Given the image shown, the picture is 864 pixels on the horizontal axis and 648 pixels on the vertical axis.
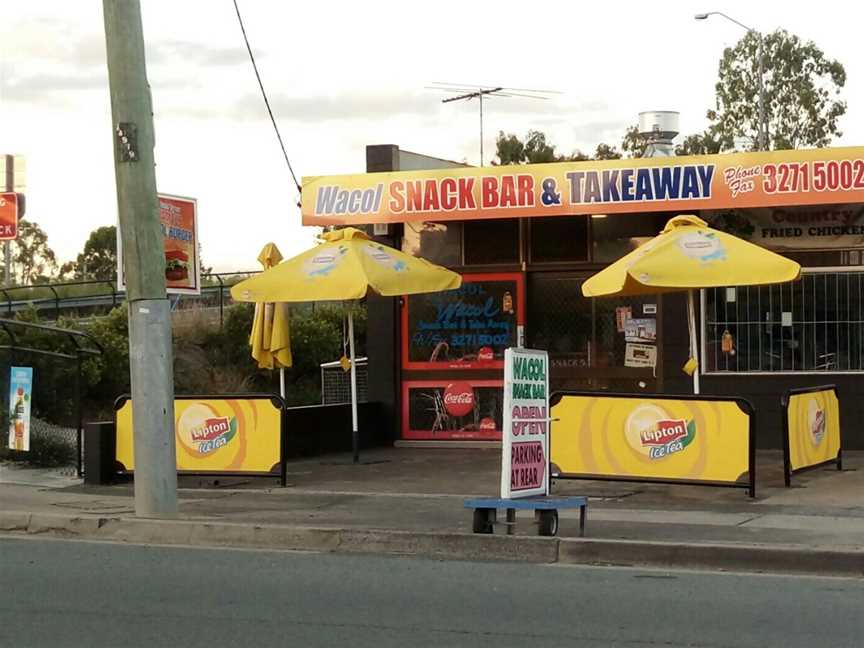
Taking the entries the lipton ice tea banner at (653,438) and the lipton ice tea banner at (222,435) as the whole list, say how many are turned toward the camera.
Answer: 2

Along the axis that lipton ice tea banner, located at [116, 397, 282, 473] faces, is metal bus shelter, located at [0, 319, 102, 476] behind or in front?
behind

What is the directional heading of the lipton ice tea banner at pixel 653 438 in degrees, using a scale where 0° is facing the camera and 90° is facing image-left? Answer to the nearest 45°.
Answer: approximately 0°

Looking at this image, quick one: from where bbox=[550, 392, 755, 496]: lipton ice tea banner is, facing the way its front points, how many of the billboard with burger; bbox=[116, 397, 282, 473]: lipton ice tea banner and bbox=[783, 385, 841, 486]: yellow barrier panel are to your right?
2

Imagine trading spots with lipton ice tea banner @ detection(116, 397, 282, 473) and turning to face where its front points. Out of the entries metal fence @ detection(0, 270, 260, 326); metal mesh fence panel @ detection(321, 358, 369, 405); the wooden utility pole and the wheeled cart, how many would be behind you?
2

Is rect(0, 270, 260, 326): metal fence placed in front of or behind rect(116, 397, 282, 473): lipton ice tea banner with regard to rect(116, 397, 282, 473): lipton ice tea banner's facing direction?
behind

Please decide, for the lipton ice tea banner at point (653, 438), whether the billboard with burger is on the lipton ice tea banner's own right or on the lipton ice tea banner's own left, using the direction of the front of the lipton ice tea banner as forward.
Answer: on the lipton ice tea banner's own right

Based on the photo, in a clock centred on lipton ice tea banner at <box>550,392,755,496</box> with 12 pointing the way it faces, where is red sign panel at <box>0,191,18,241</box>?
The red sign panel is roughly at 3 o'clock from the lipton ice tea banner.
